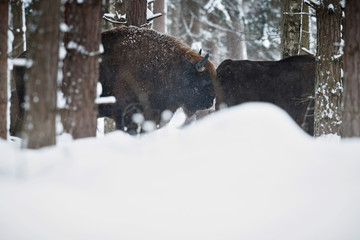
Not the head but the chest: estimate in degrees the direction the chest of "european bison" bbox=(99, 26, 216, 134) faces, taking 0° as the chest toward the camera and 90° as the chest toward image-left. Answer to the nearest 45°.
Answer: approximately 270°
